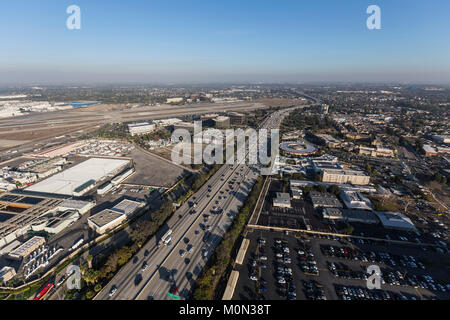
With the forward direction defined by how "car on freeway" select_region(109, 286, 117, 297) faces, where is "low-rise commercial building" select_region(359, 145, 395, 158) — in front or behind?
behind

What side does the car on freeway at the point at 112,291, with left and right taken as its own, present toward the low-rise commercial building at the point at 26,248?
right

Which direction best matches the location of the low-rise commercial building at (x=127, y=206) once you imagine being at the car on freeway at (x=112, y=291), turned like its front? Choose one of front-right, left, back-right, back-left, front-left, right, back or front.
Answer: back-right

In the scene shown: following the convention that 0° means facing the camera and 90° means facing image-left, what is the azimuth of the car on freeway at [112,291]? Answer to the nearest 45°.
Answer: approximately 45°
